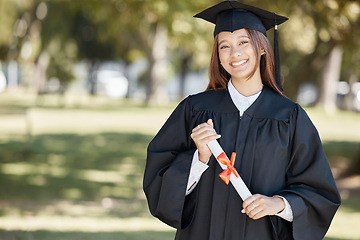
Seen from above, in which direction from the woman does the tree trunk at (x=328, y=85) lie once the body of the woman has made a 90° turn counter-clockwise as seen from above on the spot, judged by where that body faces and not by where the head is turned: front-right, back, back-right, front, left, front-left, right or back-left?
left

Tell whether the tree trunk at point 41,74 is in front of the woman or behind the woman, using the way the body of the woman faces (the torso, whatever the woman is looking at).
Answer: behind

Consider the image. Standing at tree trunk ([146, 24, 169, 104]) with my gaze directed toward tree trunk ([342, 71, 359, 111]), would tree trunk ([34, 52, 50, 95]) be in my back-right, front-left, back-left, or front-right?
back-left

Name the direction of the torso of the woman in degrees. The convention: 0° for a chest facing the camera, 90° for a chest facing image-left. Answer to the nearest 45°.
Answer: approximately 0°

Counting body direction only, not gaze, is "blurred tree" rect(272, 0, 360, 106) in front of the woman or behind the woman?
behind

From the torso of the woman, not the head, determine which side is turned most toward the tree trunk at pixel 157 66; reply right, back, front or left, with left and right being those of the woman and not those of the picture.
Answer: back
